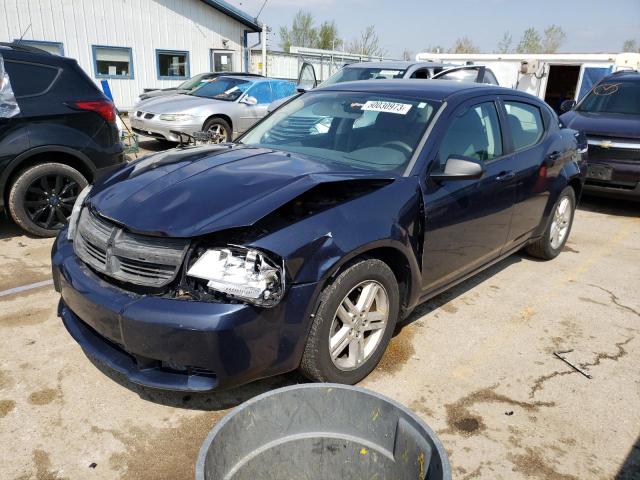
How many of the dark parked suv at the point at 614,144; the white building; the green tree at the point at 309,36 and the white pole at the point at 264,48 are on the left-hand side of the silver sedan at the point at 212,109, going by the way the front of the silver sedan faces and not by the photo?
1

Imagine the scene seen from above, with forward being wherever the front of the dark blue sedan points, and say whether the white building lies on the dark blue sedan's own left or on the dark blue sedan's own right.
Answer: on the dark blue sedan's own right

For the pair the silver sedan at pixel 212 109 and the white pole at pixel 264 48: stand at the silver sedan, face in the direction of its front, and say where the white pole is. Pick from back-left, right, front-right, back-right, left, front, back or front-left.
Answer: back-right

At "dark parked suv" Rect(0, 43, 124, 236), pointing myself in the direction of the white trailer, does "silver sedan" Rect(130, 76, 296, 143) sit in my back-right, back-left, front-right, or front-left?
front-left

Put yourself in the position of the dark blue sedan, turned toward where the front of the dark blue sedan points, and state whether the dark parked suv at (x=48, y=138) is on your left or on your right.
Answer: on your right

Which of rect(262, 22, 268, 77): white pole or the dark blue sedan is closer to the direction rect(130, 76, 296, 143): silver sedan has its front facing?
the dark blue sedan

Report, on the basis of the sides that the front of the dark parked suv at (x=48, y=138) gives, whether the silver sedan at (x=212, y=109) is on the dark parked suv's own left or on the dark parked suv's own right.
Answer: on the dark parked suv's own right

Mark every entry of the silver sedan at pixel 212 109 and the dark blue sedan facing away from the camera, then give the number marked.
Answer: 0

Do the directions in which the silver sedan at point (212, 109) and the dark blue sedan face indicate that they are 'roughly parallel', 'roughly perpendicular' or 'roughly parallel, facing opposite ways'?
roughly parallel

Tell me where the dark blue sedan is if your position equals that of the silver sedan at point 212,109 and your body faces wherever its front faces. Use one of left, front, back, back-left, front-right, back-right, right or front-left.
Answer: front-left

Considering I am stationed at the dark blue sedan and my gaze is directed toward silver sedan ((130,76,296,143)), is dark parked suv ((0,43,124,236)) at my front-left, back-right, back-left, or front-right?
front-left

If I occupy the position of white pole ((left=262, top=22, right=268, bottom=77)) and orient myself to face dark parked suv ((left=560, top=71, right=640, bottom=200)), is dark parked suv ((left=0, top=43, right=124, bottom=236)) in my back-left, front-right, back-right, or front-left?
front-right

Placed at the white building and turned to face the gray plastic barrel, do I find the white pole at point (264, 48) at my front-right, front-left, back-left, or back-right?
back-left

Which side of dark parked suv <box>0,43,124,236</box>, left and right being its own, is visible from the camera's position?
left

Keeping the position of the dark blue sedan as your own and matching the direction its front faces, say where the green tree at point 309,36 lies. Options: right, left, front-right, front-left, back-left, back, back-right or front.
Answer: back-right

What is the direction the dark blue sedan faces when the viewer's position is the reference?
facing the viewer and to the left of the viewer
